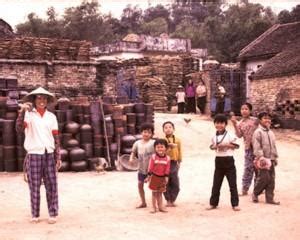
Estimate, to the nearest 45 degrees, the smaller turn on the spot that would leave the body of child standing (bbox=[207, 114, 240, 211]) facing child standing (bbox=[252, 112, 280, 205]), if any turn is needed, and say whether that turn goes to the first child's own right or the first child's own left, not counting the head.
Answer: approximately 135° to the first child's own left

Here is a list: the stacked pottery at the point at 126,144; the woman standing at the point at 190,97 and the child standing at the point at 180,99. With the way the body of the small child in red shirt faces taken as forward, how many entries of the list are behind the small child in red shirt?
3

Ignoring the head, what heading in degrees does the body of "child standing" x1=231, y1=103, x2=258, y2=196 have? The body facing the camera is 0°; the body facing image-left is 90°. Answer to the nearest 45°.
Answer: approximately 45°

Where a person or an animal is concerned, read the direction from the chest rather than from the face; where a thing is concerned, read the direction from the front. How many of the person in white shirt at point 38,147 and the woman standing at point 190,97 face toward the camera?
2

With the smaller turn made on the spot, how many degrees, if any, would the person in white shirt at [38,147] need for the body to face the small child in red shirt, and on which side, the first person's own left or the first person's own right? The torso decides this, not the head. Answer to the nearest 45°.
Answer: approximately 90° to the first person's own left

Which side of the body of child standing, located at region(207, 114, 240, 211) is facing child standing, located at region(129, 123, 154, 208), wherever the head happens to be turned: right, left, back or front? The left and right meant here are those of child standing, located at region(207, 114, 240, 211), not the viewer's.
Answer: right

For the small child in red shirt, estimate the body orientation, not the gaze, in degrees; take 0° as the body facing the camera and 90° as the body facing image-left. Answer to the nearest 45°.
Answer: approximately 0°

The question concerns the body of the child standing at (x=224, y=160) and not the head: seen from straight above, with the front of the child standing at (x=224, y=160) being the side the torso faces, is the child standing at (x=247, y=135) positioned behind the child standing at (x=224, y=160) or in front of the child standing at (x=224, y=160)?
behind

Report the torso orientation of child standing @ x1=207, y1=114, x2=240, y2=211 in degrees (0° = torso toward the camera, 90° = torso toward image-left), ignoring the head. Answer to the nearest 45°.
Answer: approximately 0°

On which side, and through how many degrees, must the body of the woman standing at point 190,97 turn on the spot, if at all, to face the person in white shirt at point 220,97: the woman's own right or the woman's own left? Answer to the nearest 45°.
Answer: approximately 45° to the woman's own left
